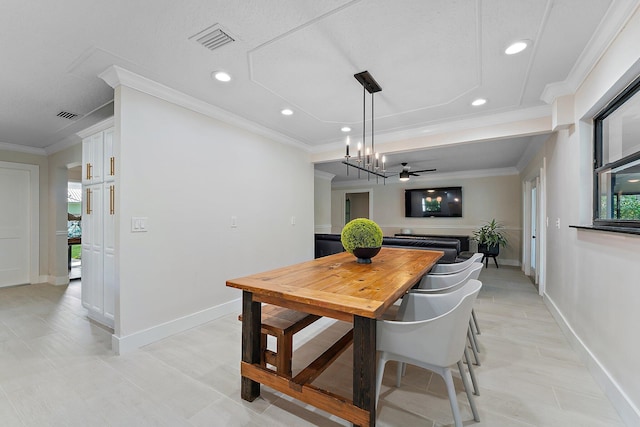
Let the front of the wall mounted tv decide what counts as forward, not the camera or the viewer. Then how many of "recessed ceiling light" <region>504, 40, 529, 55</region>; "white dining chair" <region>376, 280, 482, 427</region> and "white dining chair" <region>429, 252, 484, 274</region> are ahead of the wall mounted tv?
3

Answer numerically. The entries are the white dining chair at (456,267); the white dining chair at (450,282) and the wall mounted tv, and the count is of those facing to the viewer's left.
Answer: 2

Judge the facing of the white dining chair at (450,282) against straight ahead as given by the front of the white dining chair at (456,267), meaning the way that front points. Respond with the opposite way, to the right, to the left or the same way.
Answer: the same way

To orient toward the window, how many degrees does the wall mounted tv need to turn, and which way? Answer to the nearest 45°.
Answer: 0° — it already faces it

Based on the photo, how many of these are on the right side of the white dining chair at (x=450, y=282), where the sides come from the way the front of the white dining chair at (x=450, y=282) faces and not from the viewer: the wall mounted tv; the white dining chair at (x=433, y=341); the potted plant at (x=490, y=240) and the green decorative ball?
2

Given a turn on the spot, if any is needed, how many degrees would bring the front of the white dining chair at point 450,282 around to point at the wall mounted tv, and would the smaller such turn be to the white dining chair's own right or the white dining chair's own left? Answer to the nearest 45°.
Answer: approximately 90° to the white dining chair's own right

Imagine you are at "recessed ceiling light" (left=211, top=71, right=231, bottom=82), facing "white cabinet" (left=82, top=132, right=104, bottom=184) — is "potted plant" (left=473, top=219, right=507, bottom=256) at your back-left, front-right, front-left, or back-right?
back-right

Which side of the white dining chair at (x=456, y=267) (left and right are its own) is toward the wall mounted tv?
right

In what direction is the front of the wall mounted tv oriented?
toward the camera

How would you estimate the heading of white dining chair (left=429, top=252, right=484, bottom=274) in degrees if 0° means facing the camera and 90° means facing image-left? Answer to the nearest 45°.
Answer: approximately 90°

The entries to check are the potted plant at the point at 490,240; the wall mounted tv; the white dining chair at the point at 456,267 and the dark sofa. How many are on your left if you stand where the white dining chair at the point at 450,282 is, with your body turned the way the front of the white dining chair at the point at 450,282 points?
0

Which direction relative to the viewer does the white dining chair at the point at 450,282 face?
to the viewer's left

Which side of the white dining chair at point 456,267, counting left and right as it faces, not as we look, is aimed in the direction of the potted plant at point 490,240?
right

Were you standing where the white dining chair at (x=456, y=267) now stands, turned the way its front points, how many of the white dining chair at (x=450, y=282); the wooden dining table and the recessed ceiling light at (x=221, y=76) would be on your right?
0

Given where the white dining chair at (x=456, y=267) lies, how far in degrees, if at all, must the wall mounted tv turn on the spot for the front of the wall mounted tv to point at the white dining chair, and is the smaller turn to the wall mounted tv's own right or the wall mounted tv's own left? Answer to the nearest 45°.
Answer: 0° — it already faces it
